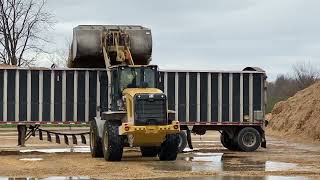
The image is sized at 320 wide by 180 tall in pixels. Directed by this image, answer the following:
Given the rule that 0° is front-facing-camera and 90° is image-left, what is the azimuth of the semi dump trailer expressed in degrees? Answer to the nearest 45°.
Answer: approximately 90°

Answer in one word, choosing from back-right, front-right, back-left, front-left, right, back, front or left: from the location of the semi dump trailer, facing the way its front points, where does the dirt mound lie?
back-right
